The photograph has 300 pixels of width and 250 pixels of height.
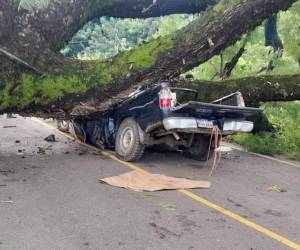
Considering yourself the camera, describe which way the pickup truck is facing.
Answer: facing away from the viewer and to the left of the viewer

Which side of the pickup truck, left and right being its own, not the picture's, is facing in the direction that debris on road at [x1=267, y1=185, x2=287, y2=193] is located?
back

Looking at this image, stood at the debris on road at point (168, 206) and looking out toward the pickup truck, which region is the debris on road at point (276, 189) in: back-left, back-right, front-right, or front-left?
front-right
